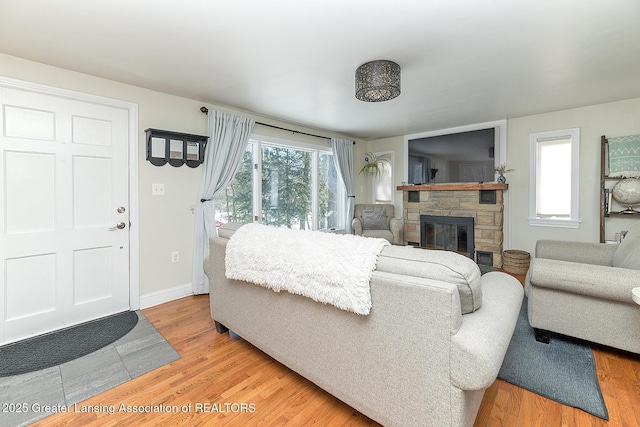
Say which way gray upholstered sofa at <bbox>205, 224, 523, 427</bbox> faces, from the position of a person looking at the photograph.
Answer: facing away from the viewer and to the right of the viewer

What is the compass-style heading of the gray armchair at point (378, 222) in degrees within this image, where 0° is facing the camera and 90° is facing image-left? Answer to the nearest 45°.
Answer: approximately 0°

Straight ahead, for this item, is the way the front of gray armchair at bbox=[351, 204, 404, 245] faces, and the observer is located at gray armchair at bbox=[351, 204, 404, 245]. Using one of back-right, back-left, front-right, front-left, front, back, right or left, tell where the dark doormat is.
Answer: front-right

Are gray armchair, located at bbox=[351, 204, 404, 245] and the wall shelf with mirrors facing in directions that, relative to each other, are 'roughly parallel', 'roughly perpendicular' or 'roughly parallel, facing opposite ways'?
roughly perpendicular

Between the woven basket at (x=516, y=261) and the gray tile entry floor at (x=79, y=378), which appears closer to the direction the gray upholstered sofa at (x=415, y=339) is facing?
the woven basket

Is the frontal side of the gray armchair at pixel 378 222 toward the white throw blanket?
yes

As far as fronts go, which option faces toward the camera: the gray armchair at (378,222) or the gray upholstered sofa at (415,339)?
the gray armchair

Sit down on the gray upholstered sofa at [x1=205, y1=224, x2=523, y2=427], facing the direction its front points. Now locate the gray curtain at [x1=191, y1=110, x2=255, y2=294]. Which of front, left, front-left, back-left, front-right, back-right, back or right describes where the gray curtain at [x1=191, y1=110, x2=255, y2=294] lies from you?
left

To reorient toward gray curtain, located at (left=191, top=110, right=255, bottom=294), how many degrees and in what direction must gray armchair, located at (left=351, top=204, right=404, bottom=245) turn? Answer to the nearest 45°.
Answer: approximately 45° to its right

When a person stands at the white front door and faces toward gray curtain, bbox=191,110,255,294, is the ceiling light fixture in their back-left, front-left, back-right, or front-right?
front-right

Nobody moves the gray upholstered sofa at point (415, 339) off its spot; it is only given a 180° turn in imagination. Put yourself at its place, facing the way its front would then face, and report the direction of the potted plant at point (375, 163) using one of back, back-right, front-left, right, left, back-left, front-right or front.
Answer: back-right

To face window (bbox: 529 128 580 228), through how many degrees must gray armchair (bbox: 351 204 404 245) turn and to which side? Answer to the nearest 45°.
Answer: approximately 90° to its left

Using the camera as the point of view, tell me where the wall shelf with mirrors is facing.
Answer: facing the viewer and to the right of the viewer

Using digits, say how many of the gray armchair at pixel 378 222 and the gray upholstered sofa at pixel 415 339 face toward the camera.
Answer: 1

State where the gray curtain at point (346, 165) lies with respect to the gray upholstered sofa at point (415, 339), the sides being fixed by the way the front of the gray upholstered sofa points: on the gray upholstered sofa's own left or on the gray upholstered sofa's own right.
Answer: on the gray upholstered sofa's own left
